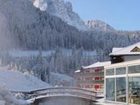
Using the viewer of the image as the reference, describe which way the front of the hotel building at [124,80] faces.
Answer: facing the viewer and to the left of the viewer
